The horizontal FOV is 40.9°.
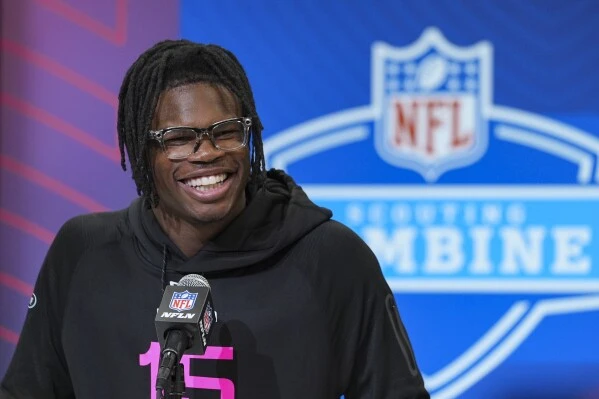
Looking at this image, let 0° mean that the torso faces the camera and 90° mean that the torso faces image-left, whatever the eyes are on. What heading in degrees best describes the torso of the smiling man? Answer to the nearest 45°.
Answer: approximately 0°
